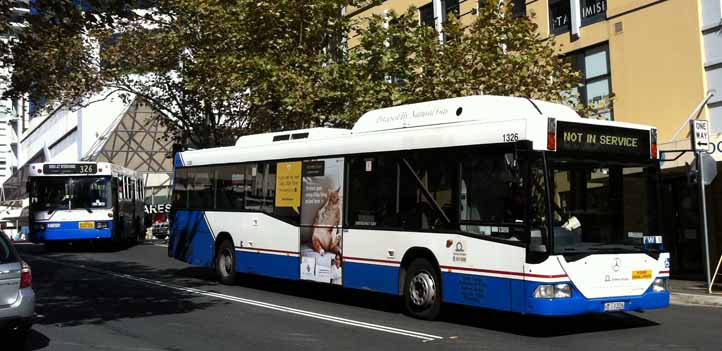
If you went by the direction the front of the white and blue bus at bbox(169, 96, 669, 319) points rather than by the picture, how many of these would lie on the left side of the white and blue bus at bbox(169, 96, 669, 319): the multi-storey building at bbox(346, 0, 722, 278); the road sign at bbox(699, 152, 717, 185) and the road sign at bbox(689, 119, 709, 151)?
3

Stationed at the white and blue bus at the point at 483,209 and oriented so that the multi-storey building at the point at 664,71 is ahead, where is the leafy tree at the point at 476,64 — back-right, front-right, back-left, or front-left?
front-left

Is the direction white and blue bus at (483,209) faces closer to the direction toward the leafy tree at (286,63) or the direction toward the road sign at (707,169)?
the road sign

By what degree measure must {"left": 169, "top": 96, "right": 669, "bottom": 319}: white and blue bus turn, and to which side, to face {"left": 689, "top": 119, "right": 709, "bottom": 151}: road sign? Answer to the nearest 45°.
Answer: approximately 90° to its left

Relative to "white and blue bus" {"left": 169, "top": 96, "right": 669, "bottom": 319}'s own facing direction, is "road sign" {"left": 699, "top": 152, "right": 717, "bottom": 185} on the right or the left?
on its left

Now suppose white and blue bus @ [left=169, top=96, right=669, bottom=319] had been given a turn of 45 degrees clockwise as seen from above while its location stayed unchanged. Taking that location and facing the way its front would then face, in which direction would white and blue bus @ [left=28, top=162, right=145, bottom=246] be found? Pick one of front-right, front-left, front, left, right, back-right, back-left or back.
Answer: back-right

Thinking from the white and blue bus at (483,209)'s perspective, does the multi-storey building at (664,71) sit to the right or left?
on its left

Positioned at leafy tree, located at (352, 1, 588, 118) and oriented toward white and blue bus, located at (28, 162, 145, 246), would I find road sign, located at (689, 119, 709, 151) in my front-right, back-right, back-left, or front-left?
back-left

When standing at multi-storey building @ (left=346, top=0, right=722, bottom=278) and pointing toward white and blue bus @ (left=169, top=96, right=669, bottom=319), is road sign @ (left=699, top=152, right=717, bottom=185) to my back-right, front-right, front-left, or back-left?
front-left

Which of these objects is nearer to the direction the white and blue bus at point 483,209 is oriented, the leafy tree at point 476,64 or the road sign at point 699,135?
the road sign

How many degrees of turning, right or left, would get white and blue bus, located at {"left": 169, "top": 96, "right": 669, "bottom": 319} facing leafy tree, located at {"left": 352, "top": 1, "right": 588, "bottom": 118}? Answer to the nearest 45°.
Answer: approximately 135° to its left

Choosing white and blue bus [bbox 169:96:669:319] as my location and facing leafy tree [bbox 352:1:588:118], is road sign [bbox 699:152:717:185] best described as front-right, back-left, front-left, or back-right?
front-right

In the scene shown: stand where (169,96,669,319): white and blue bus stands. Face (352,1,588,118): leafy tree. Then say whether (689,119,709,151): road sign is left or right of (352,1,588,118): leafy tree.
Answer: right
